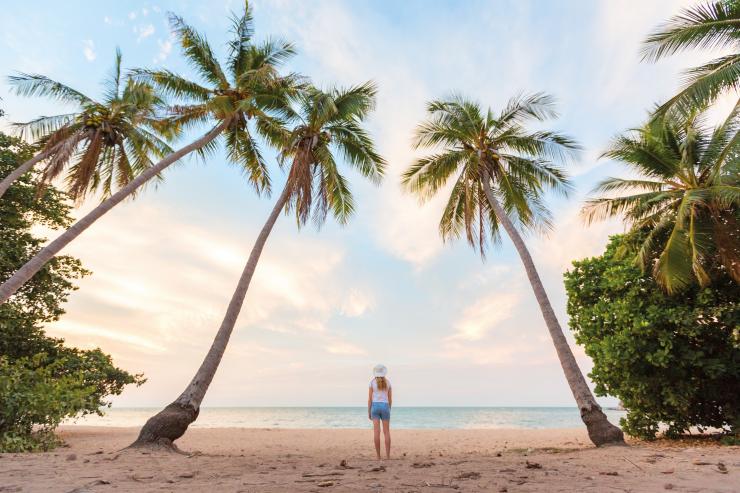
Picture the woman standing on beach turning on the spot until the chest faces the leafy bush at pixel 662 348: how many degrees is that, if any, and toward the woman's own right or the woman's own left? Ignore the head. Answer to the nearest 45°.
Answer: approximately 90° to the woman's own right

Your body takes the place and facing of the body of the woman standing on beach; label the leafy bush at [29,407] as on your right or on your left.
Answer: on your left

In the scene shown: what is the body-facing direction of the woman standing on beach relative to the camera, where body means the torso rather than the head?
away from the camera
